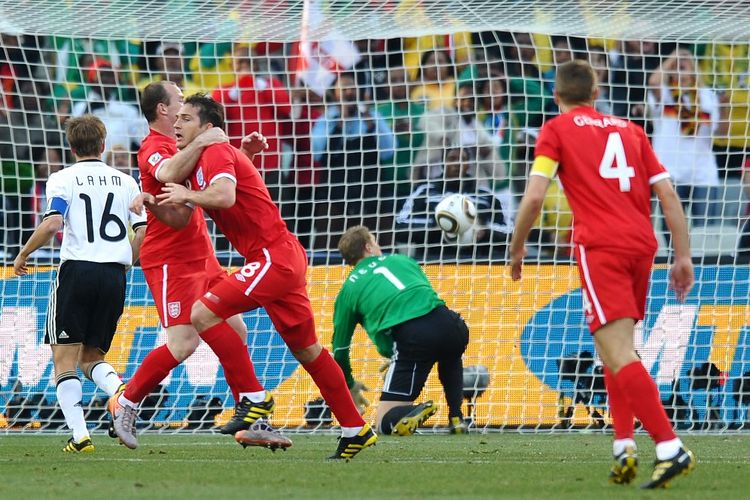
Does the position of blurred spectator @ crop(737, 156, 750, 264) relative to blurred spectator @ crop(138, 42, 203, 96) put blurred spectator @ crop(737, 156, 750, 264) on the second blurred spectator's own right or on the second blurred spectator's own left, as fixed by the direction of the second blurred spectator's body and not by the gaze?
on the second blurred spectator's own left

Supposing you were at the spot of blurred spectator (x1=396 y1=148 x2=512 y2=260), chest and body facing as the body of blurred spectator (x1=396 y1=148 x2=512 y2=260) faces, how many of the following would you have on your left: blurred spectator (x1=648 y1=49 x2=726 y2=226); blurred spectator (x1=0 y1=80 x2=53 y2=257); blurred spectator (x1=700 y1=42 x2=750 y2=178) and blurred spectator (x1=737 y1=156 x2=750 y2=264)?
3

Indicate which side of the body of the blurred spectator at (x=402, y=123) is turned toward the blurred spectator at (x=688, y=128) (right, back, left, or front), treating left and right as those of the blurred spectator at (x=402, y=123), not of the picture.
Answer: left

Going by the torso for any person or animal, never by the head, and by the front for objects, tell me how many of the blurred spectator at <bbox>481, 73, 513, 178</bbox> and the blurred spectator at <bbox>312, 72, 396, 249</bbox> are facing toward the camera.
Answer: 2

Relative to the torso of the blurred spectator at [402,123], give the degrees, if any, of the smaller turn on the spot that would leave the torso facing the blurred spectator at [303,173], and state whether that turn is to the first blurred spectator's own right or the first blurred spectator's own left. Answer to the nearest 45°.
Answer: approximately 90° to the first blurred spectator's own right
